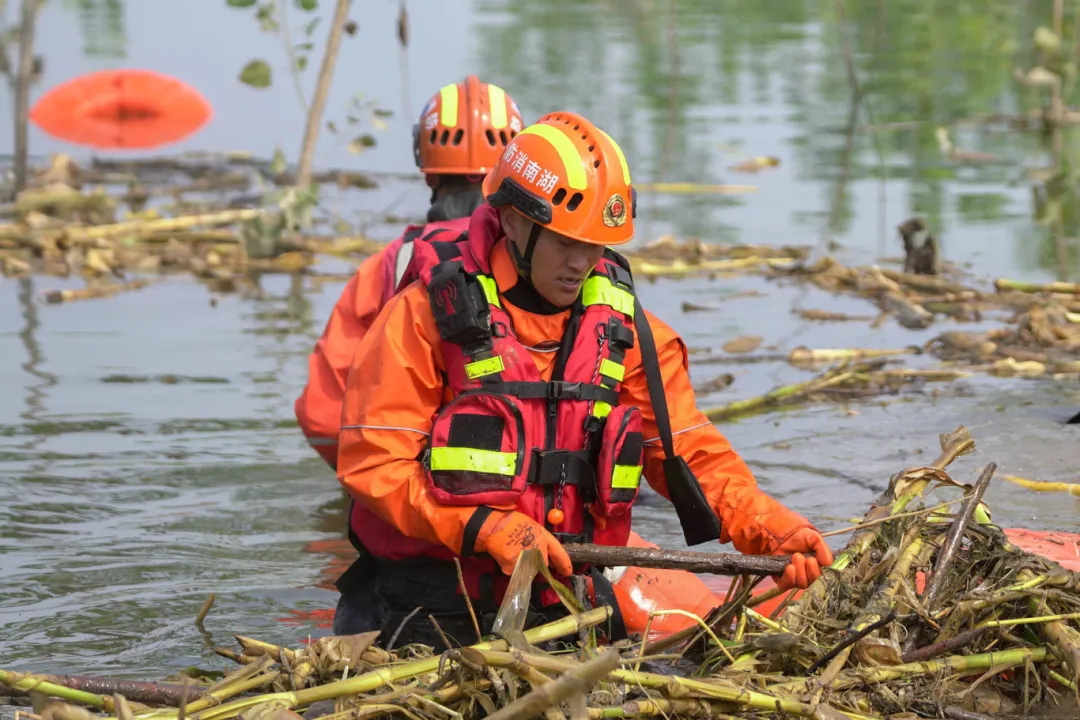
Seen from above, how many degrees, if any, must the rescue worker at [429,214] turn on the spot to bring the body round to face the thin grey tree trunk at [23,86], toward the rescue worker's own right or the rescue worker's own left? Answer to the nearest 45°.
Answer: approximately 45° to the rescue worker's own left

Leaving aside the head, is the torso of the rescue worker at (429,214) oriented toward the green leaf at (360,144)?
yes

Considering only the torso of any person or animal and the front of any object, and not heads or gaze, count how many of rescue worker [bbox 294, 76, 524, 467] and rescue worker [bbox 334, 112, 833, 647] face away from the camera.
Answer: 1

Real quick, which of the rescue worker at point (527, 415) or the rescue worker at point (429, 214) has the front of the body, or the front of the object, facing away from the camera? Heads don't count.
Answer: the rescue worker at point (429, 214)

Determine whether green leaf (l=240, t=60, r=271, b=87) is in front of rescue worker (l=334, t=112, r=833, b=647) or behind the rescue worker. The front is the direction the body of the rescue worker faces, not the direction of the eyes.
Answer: behind

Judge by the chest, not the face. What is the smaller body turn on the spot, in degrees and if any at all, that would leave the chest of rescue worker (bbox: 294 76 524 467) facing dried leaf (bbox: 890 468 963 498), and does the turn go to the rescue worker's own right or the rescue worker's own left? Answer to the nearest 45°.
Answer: approximately 135° to the rescue worker's own right

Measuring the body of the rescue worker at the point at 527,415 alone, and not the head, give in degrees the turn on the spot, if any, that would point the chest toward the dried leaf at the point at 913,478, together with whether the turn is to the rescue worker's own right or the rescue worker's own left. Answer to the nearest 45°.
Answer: approximately 45° to the rescue worker's own left

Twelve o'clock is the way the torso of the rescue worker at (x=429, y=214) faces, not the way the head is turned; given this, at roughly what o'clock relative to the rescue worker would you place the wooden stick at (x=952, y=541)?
The wooden stick is roughly at 5 o'clock from the rescue worker.

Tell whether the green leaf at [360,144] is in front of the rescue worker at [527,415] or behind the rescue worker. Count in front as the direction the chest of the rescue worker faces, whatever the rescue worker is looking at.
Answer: behind

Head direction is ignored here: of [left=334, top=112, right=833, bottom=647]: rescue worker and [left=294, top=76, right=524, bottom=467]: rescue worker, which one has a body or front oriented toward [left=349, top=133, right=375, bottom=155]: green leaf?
[left=294, top=76, right=524, bottom=467]: rescue worker

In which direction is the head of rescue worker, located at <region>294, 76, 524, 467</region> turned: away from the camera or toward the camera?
away from the camera

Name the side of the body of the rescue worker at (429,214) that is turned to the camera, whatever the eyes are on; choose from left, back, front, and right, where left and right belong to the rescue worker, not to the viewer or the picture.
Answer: back

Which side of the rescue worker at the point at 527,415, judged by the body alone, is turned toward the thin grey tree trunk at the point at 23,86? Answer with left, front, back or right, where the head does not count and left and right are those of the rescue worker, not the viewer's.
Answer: back

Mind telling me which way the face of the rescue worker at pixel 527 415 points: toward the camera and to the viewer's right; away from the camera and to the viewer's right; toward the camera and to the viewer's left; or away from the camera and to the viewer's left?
toward the camera and to the viewer's right

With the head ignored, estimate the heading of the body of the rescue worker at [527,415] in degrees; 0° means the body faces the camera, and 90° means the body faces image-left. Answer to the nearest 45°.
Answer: approximately 315°
